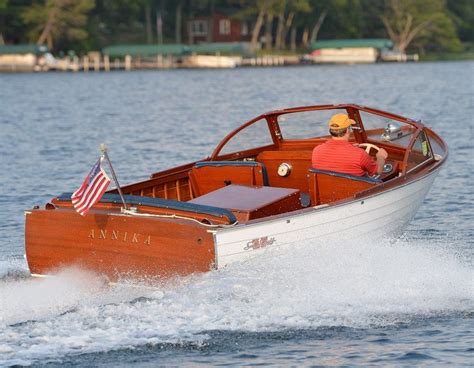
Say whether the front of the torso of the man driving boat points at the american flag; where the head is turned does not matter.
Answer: no

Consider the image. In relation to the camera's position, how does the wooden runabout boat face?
facing away from the viewer and to the right of the viewer

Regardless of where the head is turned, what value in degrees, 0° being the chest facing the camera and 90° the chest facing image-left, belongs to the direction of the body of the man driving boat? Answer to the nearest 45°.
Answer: approximately 225°
